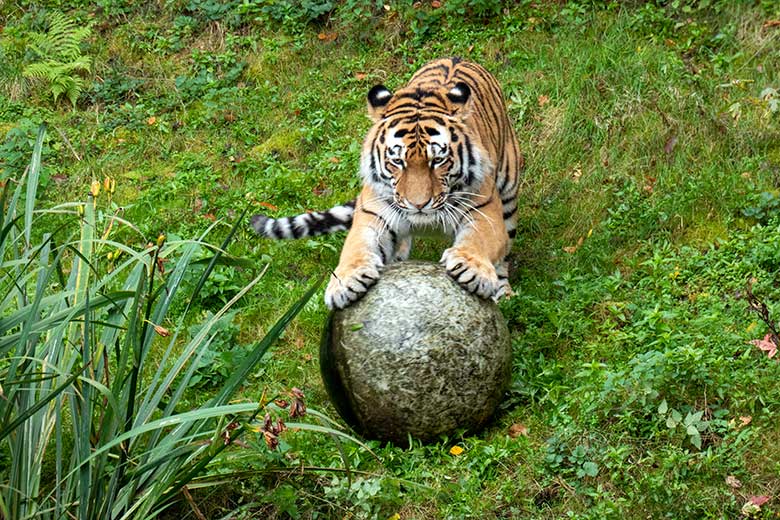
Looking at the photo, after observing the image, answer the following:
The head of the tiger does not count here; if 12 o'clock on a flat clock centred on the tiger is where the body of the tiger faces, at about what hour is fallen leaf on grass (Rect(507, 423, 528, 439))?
The fallen leaf on grass is roughly at 11 o'clock from the tiger.

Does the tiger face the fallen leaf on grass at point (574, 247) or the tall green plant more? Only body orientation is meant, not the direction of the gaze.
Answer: the tall green plant

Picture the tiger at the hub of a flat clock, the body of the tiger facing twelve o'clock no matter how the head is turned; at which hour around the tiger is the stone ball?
The stone ball is roughly at 12 o'clock from the tiger.

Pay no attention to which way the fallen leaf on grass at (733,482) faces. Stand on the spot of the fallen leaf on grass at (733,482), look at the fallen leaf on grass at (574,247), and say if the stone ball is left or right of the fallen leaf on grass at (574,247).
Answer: left

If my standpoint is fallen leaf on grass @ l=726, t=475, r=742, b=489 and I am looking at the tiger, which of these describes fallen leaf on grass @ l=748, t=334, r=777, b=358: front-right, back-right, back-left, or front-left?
front-right

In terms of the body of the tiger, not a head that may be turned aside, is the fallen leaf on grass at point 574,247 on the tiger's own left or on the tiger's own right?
on the tiger's own left

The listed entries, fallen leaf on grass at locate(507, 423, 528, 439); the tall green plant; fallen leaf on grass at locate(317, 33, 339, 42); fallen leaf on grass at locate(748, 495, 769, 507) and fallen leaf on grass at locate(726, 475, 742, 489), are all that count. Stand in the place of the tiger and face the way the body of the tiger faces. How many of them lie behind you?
1

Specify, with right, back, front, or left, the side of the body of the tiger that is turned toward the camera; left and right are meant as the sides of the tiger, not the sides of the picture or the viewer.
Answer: front

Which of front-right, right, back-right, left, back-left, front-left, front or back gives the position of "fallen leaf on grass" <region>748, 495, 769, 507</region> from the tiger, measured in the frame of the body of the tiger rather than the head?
front-left

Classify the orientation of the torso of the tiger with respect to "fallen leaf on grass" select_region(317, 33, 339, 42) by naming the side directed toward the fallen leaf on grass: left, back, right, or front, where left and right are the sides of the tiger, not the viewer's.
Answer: back

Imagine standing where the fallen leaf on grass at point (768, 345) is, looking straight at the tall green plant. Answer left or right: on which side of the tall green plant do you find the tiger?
right

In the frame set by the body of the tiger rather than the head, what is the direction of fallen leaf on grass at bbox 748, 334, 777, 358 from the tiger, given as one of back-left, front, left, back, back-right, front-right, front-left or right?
front-left

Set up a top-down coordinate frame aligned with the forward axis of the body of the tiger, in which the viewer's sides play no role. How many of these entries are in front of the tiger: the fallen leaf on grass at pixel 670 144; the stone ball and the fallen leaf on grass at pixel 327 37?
1

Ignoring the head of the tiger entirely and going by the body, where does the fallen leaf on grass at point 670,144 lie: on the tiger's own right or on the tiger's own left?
on the tiger's own left
